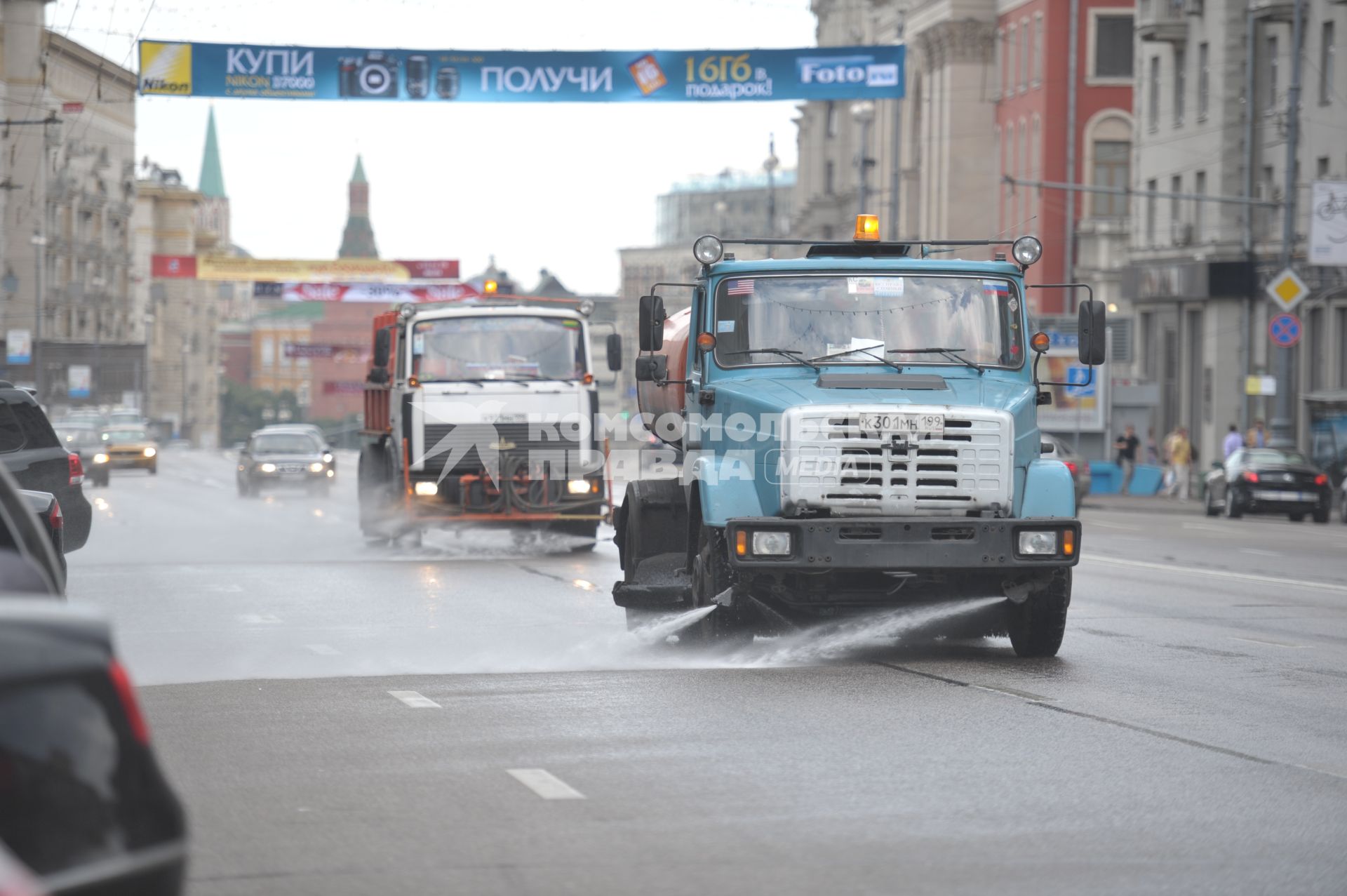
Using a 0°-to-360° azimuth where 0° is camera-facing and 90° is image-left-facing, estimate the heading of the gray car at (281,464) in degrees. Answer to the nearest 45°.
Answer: approximately 0°

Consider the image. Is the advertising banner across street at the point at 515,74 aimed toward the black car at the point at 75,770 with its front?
yes

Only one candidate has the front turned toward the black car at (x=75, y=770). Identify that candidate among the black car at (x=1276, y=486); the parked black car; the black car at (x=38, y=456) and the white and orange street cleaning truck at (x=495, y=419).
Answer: the white and orange street cleaning truck

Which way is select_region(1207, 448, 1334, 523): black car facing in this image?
away from the camera

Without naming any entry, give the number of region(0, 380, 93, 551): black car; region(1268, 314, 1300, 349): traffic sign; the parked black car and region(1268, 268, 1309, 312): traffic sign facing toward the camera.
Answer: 2
